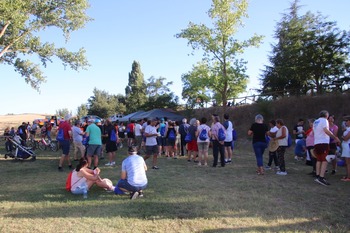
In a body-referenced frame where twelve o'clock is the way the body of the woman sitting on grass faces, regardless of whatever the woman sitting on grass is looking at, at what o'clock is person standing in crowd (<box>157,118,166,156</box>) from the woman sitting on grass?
The person standing in crowd is roughly at 10 o'clock from the woman sitting on grass.

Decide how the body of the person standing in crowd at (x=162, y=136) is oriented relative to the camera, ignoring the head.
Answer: away from the camera

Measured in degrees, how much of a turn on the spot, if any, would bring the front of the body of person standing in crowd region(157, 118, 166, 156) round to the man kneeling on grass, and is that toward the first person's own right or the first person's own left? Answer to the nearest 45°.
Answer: approximately 180°

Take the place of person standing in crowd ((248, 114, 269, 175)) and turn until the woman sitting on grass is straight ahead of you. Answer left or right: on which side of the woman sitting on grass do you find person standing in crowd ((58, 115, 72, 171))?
right

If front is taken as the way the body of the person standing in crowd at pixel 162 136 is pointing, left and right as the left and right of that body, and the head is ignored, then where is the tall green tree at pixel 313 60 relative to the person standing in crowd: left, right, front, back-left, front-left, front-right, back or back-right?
front-right

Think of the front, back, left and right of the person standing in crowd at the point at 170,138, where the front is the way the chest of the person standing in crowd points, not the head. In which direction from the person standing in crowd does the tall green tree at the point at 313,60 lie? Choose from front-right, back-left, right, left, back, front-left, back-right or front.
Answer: front-right

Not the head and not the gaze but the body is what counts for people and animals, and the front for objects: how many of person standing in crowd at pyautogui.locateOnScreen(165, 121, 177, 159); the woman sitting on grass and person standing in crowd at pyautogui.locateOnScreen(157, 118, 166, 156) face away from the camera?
2

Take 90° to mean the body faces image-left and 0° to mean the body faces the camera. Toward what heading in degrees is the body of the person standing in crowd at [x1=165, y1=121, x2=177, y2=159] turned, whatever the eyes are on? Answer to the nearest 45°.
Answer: approximately 180°

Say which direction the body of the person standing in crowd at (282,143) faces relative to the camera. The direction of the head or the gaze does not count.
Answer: to the viewer's left

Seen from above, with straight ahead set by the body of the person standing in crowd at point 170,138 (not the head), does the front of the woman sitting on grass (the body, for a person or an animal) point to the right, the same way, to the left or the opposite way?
to the right

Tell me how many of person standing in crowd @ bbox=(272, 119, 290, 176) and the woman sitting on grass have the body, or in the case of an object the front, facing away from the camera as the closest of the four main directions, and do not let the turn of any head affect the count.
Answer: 0
